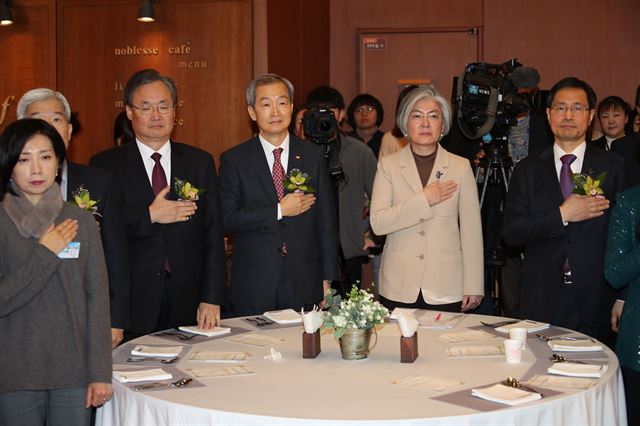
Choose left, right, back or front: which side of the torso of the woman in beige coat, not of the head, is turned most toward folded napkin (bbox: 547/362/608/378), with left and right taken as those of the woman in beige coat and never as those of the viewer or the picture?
front

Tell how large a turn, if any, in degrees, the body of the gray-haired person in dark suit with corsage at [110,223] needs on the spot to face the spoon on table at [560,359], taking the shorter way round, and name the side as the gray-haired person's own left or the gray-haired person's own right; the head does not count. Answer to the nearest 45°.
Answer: approximately 45° to the gray-haired person's own left

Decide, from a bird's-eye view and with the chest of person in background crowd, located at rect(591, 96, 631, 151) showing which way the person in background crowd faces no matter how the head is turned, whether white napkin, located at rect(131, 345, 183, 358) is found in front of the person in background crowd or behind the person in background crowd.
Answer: in front

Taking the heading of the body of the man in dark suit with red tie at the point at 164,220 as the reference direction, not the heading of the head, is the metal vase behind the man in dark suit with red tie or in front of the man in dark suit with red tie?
in front

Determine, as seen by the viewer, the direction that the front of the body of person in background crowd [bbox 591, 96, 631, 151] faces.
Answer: toward the camera

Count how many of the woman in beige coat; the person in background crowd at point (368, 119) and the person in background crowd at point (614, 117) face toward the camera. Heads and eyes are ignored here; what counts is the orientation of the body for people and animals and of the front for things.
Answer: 3

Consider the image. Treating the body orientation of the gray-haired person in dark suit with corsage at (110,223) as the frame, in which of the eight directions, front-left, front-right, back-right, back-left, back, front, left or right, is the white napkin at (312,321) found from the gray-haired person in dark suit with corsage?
front-left

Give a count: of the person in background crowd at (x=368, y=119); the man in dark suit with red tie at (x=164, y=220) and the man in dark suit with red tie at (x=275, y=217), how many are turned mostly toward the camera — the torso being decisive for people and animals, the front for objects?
3

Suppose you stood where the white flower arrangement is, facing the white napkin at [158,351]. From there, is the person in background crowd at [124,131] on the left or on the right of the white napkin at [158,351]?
right

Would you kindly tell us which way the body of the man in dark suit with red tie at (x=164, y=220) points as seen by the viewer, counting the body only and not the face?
toward the camera

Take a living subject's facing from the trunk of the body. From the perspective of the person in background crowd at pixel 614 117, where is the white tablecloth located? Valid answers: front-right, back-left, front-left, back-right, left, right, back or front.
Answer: front
